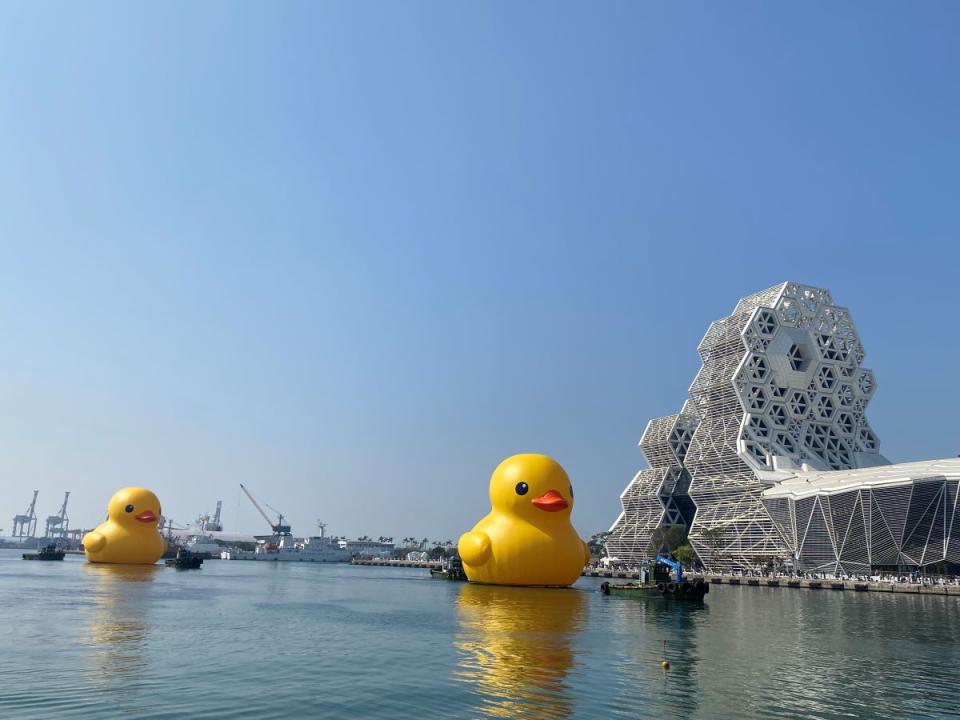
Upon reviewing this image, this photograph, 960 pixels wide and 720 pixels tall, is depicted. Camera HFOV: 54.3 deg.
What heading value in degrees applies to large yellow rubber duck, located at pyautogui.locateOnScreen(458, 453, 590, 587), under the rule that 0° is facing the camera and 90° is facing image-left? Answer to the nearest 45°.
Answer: approximately 315°
